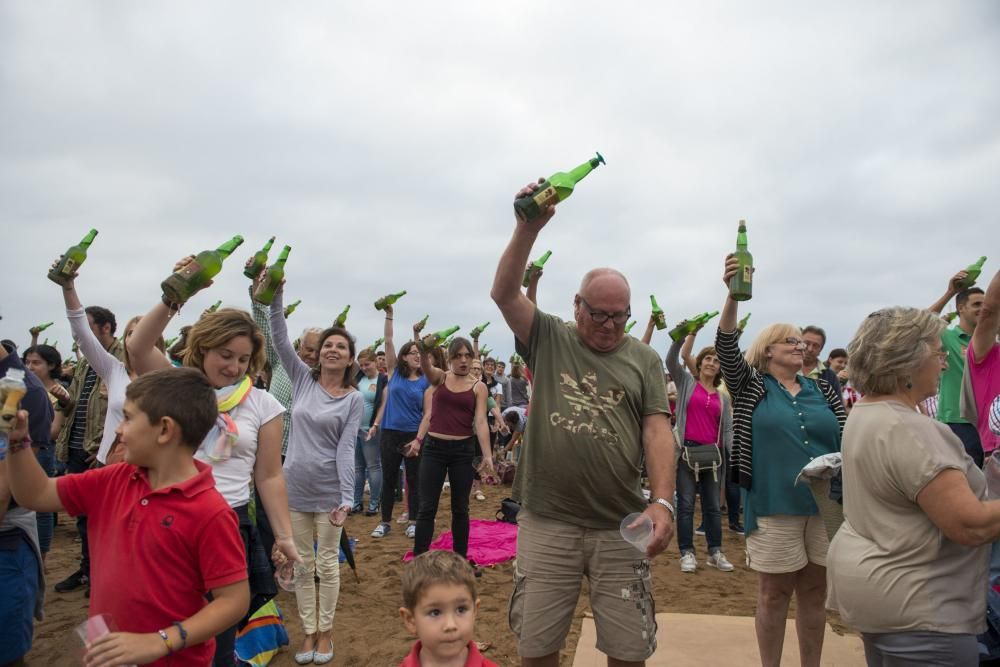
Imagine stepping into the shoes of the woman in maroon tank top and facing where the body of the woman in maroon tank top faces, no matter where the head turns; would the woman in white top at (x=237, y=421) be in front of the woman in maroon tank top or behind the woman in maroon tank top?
in front

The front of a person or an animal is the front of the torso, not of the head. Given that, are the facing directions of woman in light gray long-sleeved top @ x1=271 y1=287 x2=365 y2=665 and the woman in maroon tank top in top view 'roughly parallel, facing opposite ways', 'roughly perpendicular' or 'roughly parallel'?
roughly parallel

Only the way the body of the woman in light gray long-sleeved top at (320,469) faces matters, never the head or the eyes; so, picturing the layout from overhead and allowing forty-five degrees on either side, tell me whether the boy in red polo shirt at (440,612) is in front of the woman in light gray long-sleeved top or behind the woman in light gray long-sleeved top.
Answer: in front

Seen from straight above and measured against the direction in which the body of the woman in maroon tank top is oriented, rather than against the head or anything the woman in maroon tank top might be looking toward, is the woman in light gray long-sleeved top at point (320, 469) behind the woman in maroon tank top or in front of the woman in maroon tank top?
in front

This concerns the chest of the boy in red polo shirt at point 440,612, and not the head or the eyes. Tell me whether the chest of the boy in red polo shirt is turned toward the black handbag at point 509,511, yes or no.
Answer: no

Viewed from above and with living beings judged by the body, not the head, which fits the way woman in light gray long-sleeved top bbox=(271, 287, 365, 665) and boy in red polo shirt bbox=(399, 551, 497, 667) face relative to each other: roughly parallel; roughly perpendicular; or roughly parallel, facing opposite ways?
roughly parallel

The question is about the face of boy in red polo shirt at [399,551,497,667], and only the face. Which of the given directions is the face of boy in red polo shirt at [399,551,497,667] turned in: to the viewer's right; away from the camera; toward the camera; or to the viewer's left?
toward the camera

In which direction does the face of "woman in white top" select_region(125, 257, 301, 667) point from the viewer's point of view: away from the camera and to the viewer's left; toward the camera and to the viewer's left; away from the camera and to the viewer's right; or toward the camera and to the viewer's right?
toward the camera and to the viewer's right

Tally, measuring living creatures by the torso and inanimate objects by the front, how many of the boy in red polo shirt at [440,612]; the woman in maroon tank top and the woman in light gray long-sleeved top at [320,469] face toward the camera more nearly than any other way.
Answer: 3

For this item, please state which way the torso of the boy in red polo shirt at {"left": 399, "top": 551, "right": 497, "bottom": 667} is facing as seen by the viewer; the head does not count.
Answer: toward the camera

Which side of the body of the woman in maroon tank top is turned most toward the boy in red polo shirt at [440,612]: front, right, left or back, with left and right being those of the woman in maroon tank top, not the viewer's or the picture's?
front

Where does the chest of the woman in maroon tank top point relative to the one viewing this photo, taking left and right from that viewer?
facing the viewer

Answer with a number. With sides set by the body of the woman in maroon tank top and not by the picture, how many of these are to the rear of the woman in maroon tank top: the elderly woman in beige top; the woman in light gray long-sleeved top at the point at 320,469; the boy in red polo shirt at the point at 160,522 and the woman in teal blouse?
0

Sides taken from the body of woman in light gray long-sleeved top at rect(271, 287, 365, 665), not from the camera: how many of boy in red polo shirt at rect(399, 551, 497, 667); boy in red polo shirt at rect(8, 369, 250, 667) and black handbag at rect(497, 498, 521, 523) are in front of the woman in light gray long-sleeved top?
2

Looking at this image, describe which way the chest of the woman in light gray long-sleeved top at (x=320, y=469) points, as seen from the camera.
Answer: toward the camera
